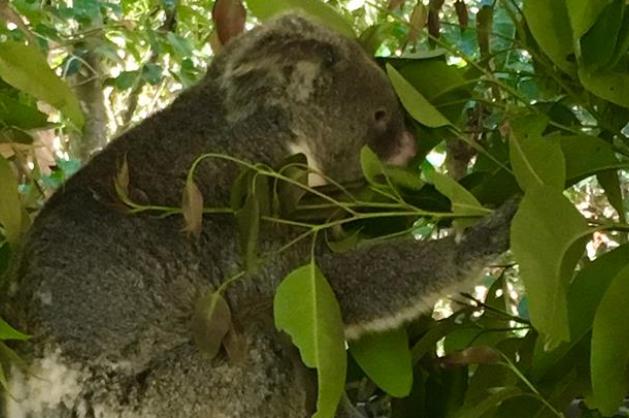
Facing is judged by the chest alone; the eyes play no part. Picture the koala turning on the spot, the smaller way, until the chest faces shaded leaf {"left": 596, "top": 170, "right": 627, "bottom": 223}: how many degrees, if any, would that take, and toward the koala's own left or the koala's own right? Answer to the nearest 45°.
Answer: approximately 45° to the koala's own right

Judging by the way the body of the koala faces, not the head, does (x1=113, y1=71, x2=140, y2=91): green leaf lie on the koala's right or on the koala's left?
on the koala's left

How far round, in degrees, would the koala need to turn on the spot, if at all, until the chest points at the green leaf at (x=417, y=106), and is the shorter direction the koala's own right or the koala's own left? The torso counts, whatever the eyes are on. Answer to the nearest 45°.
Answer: approximately 45° to the koala's own right

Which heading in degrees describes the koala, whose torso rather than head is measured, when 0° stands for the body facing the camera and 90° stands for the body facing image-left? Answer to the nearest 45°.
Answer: approximately 270°
